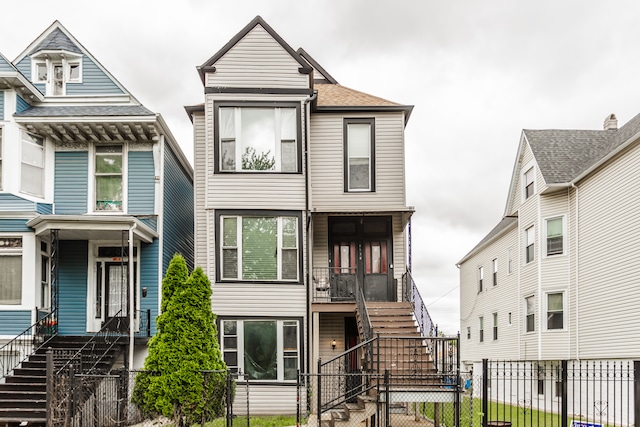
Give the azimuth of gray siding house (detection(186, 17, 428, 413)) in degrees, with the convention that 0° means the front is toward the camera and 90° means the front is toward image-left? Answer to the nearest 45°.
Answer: approximately 0°

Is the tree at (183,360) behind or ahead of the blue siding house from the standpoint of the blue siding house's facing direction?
ahead

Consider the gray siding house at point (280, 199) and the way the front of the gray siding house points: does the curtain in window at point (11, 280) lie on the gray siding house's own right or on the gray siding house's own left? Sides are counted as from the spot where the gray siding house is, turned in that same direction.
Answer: on the gray siding house's own right

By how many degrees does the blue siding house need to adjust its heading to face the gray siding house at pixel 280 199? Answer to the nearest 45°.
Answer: approximately 90° to its left

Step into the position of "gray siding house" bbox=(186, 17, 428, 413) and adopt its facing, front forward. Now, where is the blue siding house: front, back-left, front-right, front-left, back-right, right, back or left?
right
